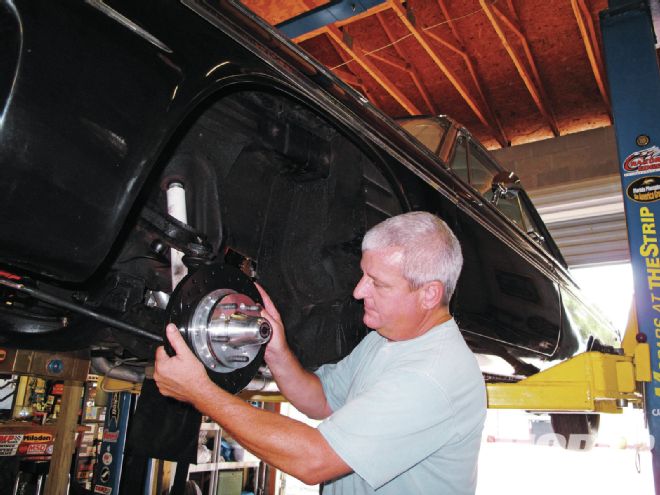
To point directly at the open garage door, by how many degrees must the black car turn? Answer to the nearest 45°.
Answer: approximately 180°

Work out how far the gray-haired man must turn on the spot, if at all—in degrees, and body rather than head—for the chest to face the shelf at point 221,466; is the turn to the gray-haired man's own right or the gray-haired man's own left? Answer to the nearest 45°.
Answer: approximately 90° to the gray-haired man's own right

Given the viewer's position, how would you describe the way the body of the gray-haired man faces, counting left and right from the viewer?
facing to the left of the viewer

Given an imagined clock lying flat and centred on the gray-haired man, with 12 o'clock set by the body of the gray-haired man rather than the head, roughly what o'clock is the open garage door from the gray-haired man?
The open garage door is roughly at 4 o'clock from the gray-haired man.

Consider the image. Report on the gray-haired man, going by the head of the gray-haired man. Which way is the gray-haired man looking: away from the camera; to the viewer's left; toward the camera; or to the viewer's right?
to the viewer's left

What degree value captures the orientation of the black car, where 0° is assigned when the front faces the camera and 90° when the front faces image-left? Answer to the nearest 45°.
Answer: approximately 45°

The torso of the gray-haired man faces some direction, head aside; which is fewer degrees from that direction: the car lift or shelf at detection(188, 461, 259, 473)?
the shelf
